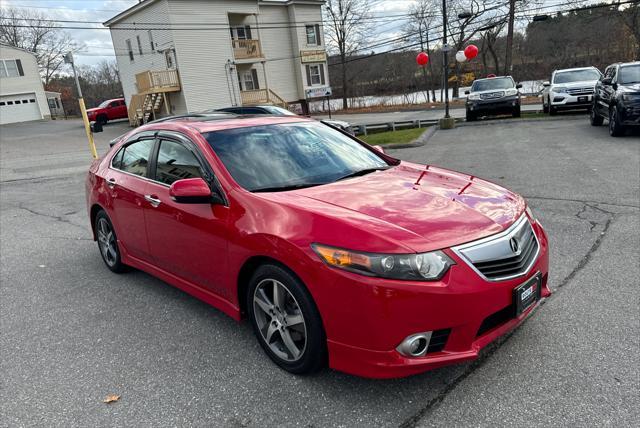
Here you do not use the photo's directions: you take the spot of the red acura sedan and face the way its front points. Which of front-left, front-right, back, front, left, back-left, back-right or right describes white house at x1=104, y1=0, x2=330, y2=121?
back-left

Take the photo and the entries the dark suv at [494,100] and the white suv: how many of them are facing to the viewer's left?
0

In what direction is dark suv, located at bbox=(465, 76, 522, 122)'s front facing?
toward the camera

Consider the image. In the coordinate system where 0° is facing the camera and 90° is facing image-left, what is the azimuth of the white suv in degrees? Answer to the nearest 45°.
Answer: approximately 315°

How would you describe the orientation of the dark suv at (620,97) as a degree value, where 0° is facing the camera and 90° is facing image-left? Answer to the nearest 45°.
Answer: approximately 315°

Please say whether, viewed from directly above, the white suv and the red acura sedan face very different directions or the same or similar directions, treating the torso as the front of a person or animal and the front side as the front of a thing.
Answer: same or similar directions

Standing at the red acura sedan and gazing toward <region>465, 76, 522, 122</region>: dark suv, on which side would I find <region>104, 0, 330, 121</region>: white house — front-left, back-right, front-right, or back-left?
front-left

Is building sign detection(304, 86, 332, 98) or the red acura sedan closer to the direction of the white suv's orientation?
the red acura sedan

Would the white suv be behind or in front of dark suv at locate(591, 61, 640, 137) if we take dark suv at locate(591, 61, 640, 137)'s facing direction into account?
behind

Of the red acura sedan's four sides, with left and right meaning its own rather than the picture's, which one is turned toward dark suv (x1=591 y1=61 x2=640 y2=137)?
left

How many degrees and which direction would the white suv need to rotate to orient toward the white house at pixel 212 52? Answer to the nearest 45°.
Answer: approximately 135° to its right

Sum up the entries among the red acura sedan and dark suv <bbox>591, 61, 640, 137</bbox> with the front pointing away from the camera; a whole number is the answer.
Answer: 0

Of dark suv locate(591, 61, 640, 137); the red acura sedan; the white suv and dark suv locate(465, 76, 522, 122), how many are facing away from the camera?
0

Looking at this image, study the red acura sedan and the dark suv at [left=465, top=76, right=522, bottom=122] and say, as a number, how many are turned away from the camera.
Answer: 0

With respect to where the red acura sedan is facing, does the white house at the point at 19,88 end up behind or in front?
behind
